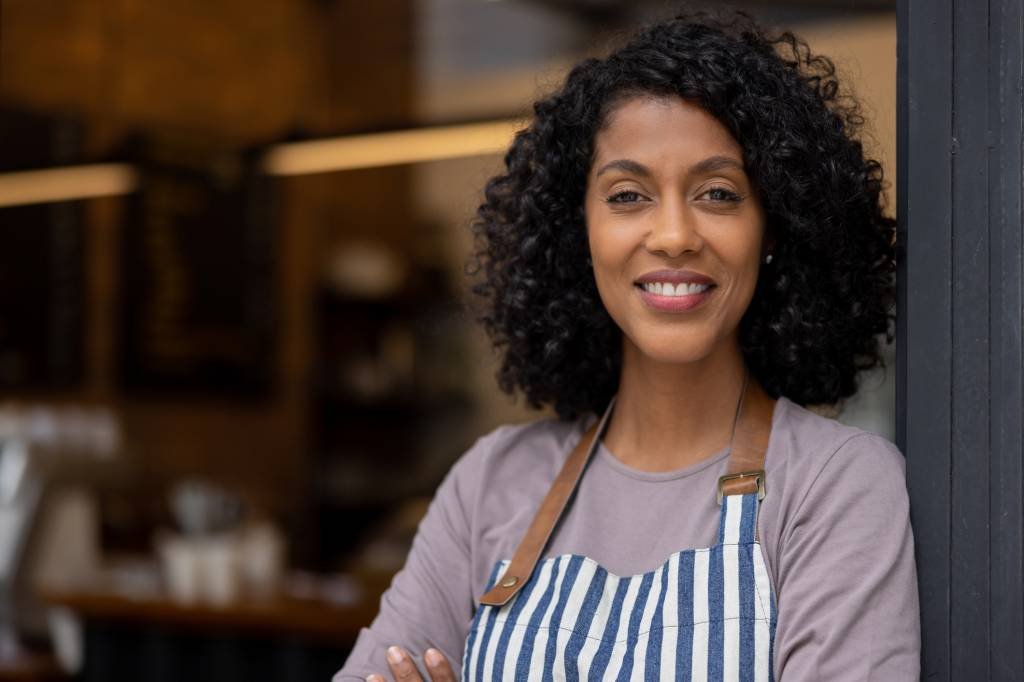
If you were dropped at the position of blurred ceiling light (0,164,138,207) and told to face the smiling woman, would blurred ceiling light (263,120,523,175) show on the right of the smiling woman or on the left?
left

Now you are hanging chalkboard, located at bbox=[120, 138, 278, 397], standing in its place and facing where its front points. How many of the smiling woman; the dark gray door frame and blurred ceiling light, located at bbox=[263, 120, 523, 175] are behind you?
0

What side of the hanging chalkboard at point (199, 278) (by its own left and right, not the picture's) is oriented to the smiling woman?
front

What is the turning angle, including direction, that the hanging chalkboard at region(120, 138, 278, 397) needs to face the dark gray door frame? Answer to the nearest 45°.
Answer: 0° — it already faces it

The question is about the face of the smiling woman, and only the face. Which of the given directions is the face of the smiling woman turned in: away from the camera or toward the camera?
toward the camera

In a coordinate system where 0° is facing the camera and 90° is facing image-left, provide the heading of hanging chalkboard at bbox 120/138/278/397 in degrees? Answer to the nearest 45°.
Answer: approximately 0°
